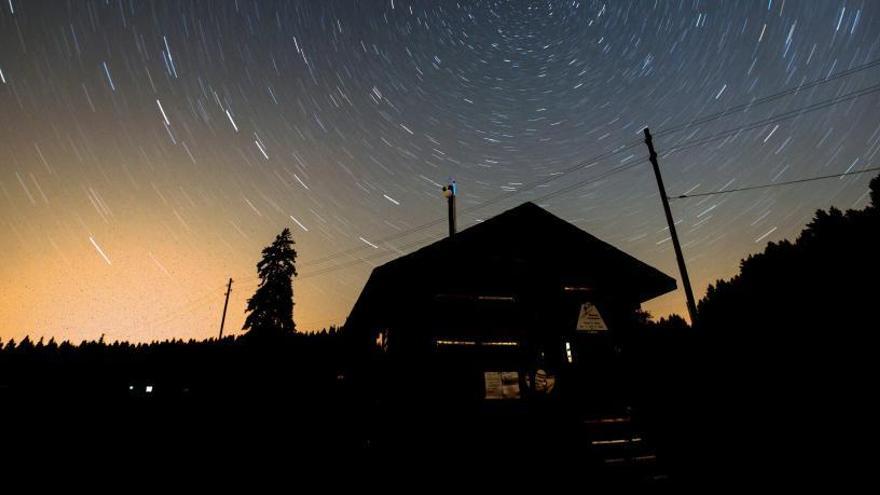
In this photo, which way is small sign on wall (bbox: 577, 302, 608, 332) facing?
toward the camera

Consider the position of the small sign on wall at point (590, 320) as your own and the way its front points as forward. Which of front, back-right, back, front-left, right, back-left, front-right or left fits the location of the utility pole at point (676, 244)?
back-left

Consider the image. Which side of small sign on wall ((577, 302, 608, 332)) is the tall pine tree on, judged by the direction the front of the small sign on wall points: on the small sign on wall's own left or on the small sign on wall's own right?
on the small sign on wall's own right
